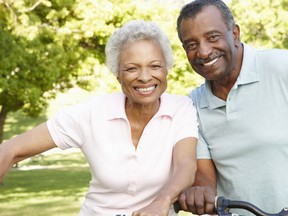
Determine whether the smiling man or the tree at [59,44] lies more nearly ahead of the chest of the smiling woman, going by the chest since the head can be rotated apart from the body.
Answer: the smiling man

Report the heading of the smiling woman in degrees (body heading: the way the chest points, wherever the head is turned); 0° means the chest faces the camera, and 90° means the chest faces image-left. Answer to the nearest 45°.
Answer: approximately 0°

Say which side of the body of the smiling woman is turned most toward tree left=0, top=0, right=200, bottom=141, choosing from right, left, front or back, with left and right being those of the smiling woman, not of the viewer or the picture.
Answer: back

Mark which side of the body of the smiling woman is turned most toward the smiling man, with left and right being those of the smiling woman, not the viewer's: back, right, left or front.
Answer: left
